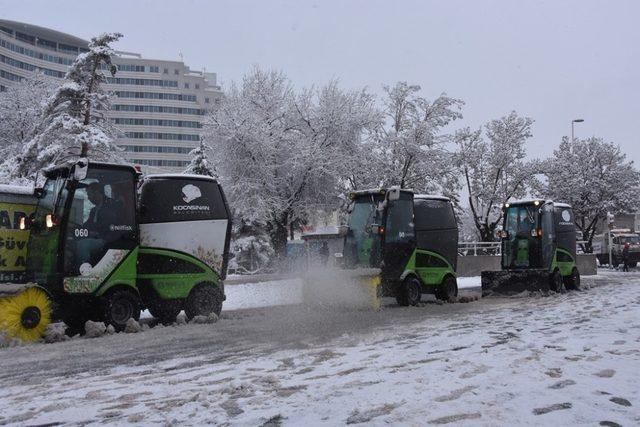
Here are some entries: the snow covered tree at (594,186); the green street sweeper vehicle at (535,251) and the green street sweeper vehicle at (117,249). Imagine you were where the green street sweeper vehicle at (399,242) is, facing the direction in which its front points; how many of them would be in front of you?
1

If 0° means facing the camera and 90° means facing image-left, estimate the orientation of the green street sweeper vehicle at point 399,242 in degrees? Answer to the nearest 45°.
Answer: approximately 45°

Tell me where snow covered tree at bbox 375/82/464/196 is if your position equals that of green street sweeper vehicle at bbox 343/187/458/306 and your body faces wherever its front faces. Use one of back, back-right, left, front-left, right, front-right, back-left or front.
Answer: back-right

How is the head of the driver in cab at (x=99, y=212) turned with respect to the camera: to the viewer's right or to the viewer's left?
to the viewer's left

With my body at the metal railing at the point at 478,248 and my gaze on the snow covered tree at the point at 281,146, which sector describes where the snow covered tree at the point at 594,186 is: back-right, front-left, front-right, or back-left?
back-right

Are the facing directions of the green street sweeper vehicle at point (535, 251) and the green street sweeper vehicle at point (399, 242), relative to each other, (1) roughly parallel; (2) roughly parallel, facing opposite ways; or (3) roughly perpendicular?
roughly parallel

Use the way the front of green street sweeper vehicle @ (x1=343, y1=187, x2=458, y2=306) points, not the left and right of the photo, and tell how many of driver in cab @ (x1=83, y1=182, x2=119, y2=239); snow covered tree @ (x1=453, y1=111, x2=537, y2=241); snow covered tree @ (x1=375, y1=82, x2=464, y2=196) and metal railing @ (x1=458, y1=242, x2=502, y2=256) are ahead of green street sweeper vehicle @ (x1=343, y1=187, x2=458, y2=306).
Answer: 1

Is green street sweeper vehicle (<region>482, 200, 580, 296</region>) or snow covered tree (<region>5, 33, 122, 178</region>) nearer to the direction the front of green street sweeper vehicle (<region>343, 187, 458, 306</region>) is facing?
the snow covered tree

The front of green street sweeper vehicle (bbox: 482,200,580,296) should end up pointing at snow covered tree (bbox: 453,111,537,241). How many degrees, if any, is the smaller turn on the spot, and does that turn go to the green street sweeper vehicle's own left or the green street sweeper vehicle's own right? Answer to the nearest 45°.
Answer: approximately 135° to the green street sweeper vehicle's own right

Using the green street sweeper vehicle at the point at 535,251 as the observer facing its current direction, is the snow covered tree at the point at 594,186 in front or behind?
behind

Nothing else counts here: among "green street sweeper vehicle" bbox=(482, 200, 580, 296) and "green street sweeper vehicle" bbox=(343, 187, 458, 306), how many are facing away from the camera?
0

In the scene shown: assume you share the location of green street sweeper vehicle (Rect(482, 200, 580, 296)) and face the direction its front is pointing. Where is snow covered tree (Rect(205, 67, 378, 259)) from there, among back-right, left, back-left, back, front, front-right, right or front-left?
right

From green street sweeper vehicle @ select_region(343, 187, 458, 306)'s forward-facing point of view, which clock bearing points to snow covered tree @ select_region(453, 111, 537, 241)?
The snow covered tree is roughly at 5 o'clock from the green street sweeper vehicle.

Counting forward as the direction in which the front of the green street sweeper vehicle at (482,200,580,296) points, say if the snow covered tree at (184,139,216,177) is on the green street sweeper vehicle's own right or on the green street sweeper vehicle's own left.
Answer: on the green street sweeper vehicle's own right

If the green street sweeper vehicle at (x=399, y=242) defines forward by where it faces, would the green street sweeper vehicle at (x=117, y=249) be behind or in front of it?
in front

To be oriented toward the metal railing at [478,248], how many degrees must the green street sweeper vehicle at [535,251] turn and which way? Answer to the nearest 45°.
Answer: approximately 135° to its right

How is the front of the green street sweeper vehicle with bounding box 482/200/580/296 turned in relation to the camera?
facing the viewer and to the left of the viewer
